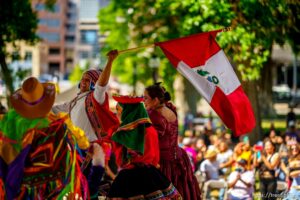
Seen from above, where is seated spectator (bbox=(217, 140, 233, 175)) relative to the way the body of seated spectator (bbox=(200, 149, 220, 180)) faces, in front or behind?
behind

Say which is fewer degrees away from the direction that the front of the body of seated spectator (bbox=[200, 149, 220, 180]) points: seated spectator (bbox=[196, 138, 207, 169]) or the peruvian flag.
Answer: the peruvian flag

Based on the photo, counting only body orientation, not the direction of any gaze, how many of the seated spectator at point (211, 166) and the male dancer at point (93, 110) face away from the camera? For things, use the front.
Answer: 0

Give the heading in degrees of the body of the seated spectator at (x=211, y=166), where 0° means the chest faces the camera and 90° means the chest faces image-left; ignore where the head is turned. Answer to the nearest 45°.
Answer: approximately 45°

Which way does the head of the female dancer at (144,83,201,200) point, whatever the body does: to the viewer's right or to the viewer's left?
to the viewer's left

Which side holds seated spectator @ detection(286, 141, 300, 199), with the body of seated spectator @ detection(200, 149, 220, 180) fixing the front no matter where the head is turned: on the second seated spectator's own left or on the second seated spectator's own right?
on the second seated spectator's own left

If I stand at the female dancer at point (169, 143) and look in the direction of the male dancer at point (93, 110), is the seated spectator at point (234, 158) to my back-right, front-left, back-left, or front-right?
back-right
